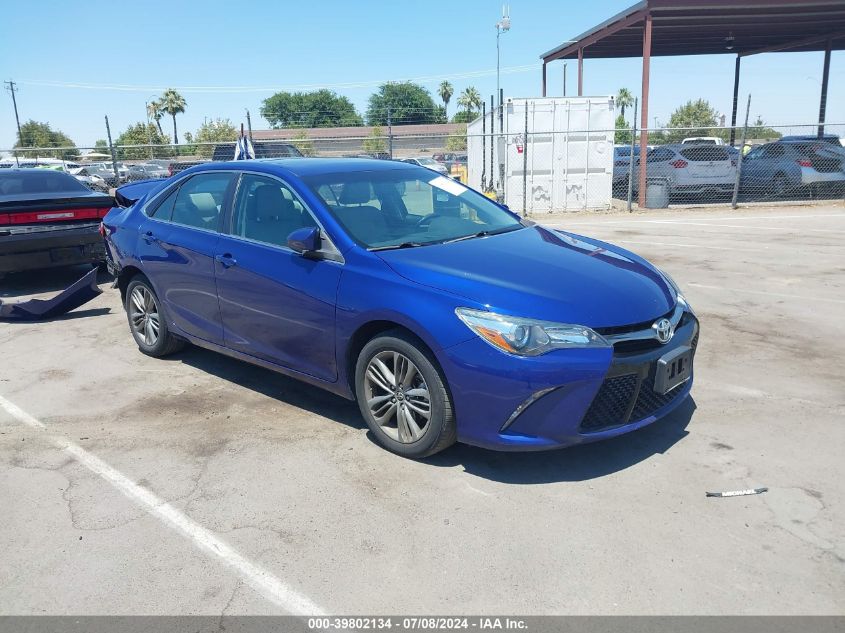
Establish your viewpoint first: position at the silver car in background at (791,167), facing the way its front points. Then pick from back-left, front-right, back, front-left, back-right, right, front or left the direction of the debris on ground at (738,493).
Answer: back-left

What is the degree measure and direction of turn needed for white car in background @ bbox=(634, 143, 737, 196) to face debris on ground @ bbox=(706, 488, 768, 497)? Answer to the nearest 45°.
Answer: approximately 135° to its left

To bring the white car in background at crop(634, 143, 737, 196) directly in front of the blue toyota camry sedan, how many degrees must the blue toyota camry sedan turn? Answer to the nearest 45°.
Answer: approximately 90° to its left

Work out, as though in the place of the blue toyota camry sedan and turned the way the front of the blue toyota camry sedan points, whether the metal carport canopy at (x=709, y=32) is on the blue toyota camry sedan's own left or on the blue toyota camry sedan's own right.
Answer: on the blue toyota camry sedan's own left

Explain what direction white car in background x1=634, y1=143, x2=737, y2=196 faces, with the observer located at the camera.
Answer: facing away from the viewer and to the left of the viewer

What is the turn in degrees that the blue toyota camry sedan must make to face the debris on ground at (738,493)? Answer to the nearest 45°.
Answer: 0° — it already faces it

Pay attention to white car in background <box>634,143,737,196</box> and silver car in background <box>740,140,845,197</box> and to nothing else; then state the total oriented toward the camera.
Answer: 0

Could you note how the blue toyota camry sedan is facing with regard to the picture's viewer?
facing the viewer and to the right of the viewer
